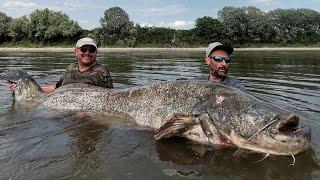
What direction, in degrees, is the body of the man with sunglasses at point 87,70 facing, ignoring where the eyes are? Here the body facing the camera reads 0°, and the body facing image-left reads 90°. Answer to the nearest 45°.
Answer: approximately 0°

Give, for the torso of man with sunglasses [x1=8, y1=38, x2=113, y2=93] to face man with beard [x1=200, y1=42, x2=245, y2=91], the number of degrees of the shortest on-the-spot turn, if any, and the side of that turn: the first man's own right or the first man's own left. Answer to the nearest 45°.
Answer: approximately 45° to the first man's own left
